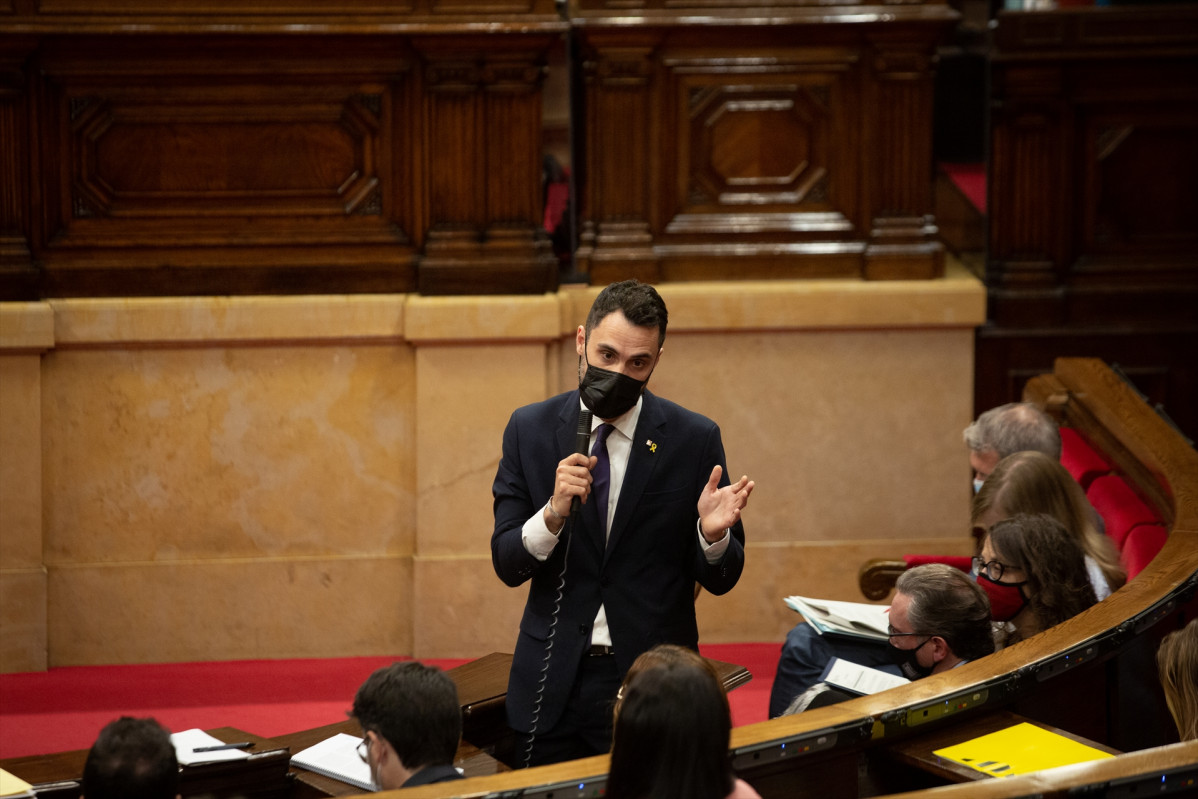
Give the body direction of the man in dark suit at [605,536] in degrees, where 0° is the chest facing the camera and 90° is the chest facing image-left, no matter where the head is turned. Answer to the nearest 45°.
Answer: approximately 0°

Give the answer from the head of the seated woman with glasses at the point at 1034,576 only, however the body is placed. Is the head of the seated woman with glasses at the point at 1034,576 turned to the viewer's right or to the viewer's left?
to the viewer's left

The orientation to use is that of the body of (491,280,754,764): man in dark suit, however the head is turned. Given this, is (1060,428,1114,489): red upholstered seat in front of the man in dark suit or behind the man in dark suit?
behind

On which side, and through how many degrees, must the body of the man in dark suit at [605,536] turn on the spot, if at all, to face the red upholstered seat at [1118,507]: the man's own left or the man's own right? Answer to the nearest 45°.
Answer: approximately 135° to the man's own left

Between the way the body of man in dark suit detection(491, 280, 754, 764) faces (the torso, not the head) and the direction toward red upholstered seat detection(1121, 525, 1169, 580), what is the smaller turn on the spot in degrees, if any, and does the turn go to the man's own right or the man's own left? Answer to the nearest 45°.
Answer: approximately 135° to the man's own left

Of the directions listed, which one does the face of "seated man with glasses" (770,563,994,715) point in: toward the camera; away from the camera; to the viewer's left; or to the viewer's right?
to the viewer's left
